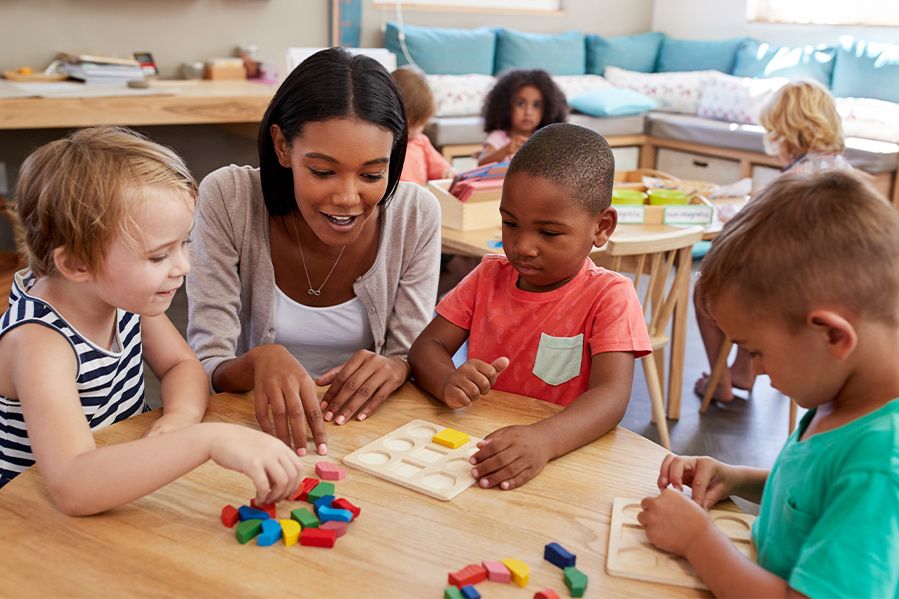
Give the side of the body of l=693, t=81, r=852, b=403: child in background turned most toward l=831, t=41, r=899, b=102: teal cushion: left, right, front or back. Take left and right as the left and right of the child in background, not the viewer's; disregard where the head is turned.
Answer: right

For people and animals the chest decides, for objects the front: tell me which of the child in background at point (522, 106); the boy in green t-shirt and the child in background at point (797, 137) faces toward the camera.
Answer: the child in background at point (522, 106)

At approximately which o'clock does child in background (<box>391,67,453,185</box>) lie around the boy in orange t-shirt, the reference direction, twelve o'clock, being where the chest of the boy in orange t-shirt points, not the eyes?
The child in background is roughly at 4 o'clock from the boy in orange t-shirt.

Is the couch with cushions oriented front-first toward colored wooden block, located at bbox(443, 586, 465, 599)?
yes

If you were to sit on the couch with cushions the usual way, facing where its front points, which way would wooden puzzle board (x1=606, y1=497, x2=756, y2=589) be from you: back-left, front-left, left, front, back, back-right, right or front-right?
front

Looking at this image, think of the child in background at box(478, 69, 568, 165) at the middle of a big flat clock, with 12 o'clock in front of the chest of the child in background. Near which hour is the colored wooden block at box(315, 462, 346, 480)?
The colored wooden block is roughly at 12 o'clock from the child in background.

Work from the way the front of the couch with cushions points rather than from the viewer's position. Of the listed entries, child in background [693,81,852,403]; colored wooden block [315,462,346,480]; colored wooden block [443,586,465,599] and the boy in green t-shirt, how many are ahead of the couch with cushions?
4

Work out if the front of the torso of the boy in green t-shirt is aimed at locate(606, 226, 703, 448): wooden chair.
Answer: no

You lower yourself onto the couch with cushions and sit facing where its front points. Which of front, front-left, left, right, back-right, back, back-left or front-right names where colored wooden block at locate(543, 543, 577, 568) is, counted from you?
front

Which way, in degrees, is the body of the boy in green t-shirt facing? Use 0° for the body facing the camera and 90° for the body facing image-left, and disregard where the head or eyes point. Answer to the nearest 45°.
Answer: approximately 90°

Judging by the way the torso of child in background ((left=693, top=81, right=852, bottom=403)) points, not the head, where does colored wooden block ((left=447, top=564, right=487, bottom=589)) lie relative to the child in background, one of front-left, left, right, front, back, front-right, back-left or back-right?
left

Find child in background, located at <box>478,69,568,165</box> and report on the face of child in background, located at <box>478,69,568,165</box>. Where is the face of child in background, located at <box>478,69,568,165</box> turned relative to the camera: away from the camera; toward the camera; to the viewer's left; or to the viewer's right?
toward the camera

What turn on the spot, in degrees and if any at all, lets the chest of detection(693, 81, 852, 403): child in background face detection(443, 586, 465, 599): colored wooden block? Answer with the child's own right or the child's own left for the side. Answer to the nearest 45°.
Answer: approximately 90° to the child's own left

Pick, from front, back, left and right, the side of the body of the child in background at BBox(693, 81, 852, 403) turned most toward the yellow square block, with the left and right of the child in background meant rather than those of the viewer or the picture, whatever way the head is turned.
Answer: left

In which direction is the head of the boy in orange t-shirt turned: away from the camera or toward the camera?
toward the camera

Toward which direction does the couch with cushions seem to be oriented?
toward the camera
